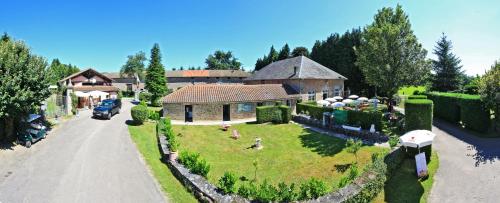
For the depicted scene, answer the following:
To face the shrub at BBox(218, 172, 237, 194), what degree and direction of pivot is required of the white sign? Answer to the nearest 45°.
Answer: approximately 45° to its right

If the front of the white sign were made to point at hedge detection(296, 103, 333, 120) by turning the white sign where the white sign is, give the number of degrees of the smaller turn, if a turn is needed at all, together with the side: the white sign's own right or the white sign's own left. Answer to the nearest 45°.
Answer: approximately 135° to the white sign's own right

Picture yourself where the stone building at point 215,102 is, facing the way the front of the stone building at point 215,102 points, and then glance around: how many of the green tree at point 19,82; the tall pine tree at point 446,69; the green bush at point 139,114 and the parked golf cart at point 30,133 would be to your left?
1

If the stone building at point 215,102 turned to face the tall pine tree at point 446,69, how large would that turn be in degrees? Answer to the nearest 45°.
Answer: approximately 90° to its left

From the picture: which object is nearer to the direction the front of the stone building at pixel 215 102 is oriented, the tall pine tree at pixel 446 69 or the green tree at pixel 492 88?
the green tree

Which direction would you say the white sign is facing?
toward the camera

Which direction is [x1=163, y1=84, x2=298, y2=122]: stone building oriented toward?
toward the camera

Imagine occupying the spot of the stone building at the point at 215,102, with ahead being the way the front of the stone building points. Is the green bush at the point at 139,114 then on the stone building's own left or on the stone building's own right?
on the stone building's own right

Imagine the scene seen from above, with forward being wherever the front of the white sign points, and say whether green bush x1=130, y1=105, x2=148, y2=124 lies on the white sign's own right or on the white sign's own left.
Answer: on the white sign's own right

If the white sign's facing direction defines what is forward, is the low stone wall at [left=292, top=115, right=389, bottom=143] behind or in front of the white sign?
behind

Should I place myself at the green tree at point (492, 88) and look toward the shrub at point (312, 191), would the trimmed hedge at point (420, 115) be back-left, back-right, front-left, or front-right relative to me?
front-right

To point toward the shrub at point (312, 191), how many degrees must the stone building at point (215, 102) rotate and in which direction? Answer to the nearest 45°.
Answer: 0° — it already faces it

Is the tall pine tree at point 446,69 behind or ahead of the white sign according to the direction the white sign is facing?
behind
